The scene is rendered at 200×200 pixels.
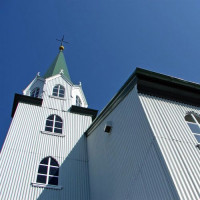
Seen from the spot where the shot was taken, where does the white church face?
facing the viewer and to the left of the viewer
